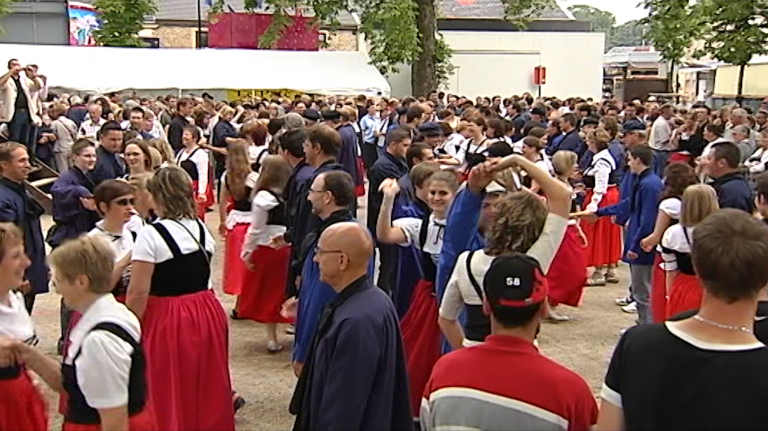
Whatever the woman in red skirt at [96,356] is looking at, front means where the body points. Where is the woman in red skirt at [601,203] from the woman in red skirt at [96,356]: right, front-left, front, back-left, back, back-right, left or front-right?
back-right

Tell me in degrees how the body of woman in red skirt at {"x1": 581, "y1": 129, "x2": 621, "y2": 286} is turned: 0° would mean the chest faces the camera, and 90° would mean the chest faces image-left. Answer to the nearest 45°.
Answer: approximately 90°

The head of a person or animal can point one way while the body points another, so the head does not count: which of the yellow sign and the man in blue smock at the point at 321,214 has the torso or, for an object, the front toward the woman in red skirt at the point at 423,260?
the yellow sign

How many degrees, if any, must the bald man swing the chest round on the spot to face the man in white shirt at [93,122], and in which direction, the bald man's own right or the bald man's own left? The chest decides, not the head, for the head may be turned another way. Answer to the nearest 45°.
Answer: approximately 90° to the bald man's own right

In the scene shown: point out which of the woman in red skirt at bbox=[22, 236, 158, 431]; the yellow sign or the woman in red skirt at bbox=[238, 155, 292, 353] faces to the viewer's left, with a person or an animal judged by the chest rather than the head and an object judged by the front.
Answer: the woman in red skirt at bbox=[22, 236, 158, 431]

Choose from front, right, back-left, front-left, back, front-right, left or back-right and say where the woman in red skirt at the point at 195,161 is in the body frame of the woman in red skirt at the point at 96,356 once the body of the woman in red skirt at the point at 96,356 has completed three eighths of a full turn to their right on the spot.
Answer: front-left

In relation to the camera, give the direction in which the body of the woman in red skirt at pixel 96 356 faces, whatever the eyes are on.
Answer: to the viewer's left

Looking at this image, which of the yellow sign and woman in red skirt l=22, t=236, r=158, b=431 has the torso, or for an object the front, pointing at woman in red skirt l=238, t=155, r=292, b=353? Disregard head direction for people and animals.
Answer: the yellow sign

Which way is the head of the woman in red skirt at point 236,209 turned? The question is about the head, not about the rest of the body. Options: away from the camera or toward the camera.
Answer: away from the camera

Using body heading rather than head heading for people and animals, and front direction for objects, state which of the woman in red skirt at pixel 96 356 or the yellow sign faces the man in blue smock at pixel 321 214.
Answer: the yellow sign

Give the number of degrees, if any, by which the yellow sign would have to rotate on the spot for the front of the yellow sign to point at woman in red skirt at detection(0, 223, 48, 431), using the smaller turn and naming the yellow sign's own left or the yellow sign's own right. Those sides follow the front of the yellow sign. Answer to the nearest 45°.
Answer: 0° — it already faces them
